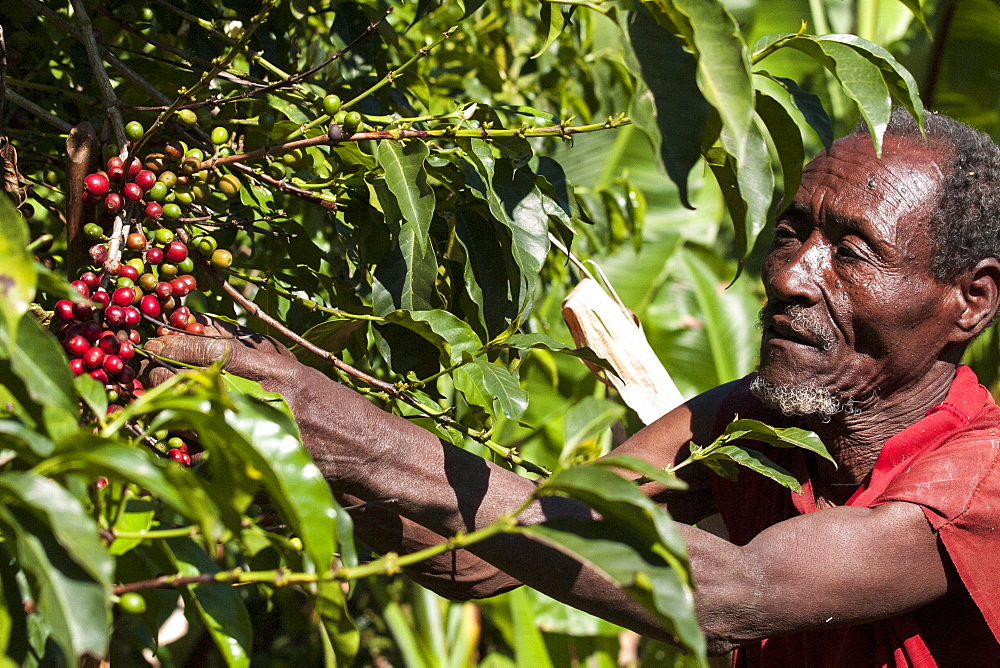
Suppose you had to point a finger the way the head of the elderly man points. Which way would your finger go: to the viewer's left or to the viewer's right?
to the viewer's left

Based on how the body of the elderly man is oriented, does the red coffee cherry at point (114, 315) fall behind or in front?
in front

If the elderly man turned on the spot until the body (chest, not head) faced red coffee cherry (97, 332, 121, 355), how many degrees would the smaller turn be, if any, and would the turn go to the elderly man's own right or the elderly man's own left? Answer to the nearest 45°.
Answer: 0° — they already face it

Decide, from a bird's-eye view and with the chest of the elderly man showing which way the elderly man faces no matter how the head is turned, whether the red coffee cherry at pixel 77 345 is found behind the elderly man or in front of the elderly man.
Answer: in front

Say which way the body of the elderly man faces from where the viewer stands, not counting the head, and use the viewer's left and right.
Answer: facing the viewer and to the left of the viewer
